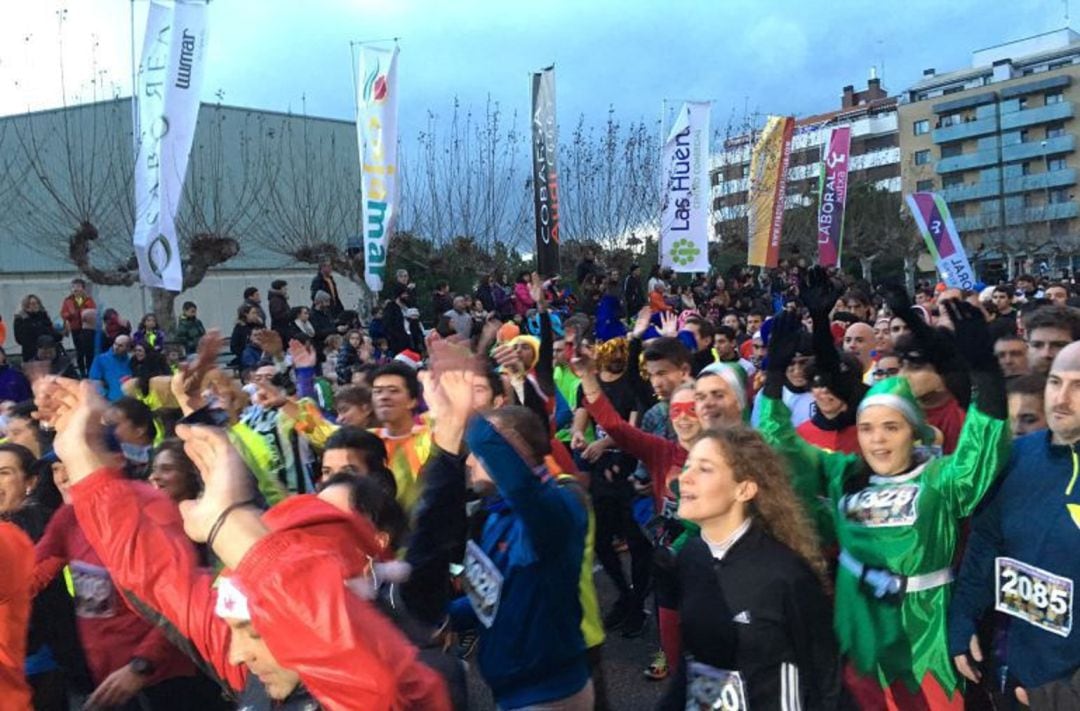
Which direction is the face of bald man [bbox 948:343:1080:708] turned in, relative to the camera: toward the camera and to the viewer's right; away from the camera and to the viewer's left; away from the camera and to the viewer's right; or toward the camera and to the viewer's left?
toward the camera and to the viewer's left

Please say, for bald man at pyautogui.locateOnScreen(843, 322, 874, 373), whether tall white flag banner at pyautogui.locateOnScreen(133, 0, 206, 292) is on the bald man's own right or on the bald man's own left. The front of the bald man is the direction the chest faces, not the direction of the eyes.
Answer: on the bald man's own right

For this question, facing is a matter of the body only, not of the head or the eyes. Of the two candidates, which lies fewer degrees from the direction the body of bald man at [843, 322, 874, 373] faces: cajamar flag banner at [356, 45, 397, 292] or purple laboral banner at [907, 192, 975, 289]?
the cajamar flag banner

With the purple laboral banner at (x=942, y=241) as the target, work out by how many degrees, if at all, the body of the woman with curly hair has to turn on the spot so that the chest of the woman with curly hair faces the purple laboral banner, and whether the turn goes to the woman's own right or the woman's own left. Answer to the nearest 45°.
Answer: approximately 135° to the woman's own right

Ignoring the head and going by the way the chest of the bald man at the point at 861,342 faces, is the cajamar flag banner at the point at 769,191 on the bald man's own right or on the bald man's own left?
on the bald man's own right

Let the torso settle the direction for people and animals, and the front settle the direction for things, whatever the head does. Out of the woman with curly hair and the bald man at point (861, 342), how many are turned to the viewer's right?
0

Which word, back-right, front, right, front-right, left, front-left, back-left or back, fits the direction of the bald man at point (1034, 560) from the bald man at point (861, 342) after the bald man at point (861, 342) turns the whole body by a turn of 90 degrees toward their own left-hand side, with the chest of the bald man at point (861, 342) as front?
front-right

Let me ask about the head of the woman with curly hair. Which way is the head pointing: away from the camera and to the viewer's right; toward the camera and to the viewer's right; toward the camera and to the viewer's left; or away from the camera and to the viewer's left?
toward the camera and to the viewer's left

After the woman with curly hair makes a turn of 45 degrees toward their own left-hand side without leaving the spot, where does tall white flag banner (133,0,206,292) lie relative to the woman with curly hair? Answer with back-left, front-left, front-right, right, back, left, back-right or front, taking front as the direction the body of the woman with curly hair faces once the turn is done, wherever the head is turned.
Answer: back-right

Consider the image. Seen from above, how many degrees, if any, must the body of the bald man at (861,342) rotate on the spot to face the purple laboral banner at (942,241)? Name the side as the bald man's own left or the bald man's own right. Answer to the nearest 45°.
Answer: approximately 135° to the bald man's own right

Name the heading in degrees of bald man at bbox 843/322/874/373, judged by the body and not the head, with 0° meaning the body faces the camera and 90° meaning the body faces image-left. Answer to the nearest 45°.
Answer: approximately 45°

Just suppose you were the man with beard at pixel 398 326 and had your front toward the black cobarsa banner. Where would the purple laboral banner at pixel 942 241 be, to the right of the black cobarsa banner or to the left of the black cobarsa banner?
right
